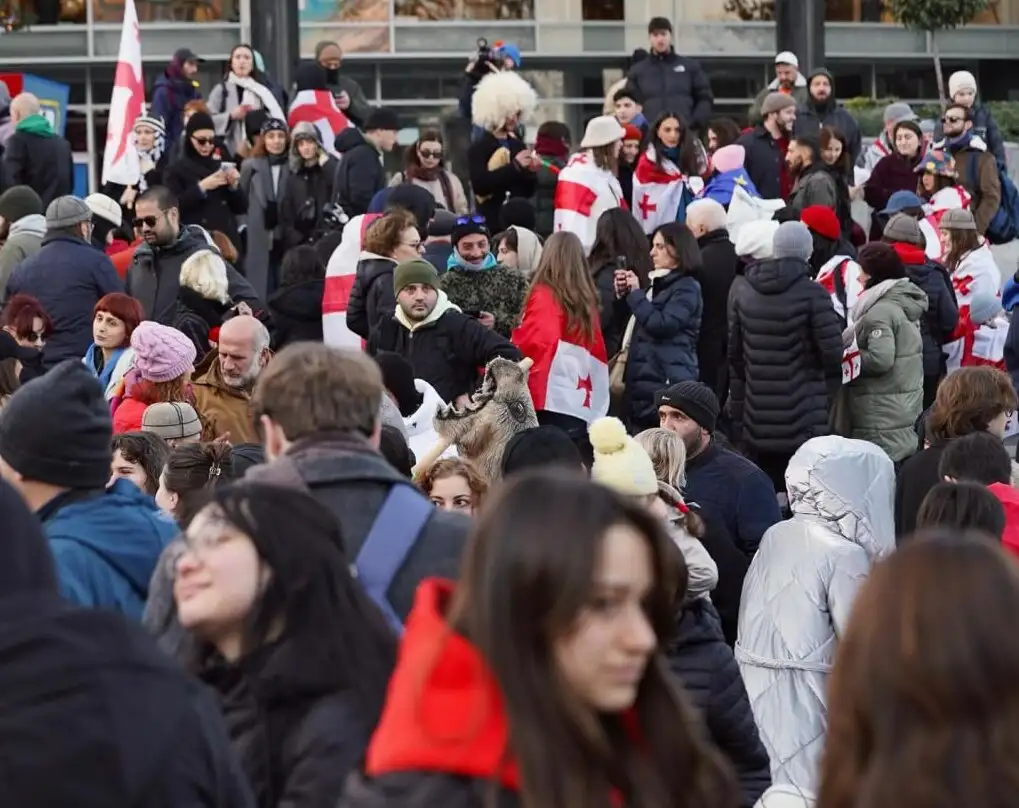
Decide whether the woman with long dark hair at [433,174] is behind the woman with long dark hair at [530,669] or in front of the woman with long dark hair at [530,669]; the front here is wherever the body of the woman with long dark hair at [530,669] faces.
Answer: behind

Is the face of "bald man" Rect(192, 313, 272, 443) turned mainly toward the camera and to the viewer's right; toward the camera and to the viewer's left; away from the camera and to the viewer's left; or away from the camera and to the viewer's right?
toward the camera and to the viewer's left

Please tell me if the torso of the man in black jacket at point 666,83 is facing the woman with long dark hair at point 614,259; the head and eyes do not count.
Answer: yes

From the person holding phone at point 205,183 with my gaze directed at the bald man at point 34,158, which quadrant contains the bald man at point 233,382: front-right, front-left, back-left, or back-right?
back-left

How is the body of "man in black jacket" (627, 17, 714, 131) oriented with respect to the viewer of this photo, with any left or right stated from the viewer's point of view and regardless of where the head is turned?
facing the viewer

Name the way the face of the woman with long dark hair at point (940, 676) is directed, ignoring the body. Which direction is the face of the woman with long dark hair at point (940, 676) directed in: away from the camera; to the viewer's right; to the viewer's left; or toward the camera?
away from the camera

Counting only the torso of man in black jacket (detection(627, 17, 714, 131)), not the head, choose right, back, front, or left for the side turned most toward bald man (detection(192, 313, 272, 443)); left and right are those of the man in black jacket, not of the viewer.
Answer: front

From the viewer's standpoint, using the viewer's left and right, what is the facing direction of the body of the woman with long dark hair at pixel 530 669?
facing the viewer and to the right of the viewer

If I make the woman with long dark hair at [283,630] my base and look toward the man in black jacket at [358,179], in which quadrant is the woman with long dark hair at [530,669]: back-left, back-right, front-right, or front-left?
back-right

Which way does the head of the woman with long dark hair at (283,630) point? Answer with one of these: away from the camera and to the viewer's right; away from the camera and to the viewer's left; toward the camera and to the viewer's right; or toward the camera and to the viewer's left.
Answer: toward the camera and to the viewer's left

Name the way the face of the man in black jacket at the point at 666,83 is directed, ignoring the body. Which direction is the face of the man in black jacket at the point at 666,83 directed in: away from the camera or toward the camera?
toward the camera
